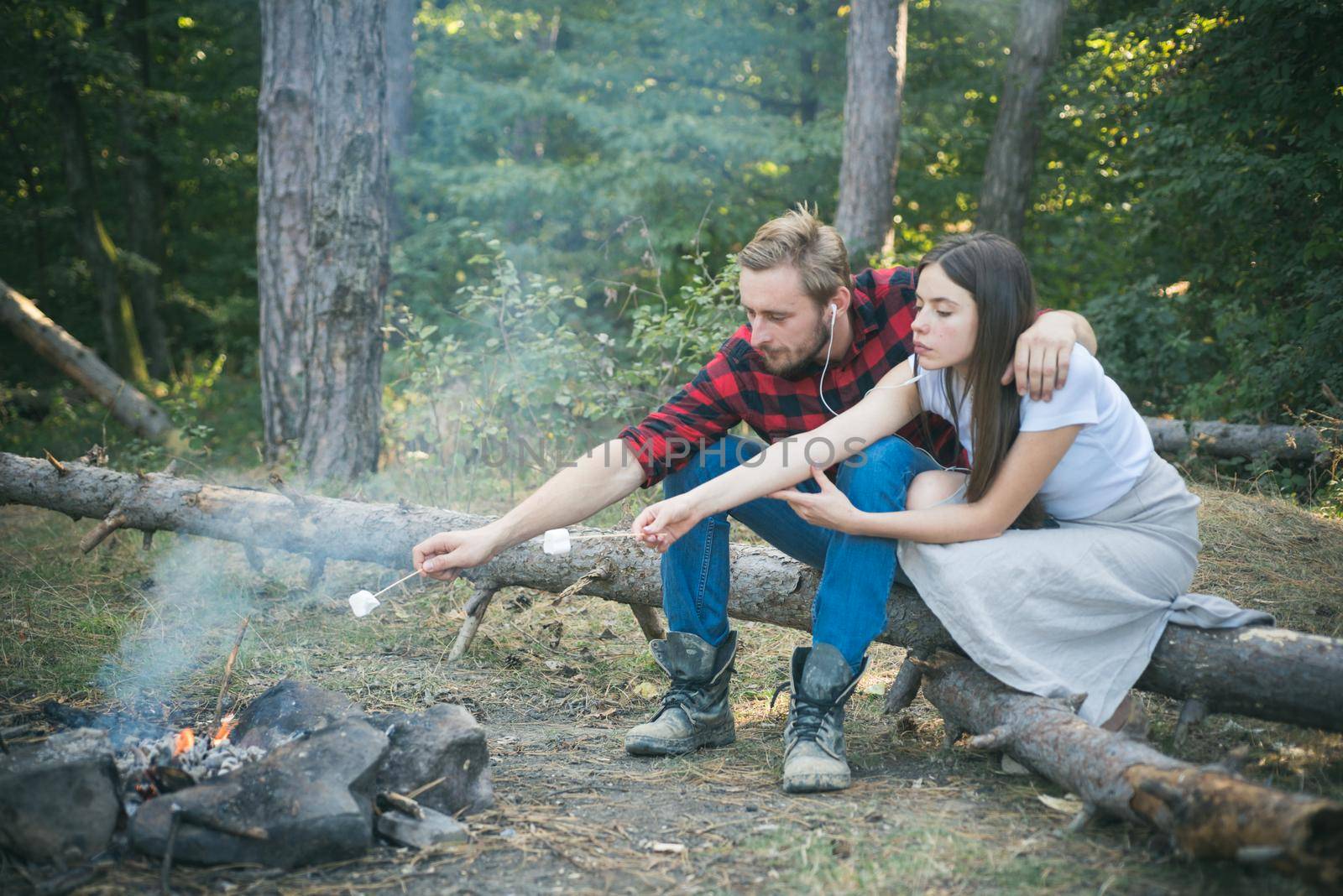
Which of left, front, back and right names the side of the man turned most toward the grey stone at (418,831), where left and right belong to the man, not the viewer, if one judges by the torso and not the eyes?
front

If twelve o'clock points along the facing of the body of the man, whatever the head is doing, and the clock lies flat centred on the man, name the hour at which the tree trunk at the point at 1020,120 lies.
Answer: The tree trunk is roughly at 5 o'clock from the man.

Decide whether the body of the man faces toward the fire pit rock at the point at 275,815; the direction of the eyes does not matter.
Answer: yes

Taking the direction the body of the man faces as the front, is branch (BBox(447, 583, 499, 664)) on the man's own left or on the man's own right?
on the man's own right

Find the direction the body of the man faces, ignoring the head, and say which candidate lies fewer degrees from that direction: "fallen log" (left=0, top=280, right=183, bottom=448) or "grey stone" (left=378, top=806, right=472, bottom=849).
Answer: the grey stone

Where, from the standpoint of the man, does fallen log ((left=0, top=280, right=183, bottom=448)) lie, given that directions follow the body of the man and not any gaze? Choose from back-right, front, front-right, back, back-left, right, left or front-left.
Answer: right

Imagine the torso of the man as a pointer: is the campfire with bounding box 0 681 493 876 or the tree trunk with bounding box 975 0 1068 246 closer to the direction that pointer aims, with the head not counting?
the campfire

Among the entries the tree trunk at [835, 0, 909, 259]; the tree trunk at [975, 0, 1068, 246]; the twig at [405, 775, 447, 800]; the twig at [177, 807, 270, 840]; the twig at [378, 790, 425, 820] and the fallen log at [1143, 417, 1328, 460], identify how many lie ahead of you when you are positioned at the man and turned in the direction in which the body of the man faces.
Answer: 3

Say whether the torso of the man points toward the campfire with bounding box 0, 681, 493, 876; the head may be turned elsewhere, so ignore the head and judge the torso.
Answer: yes

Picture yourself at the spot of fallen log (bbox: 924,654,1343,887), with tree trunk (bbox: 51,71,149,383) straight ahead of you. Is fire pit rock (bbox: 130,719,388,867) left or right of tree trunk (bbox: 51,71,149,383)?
left

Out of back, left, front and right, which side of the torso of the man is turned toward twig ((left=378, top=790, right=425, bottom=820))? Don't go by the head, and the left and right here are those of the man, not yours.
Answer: front

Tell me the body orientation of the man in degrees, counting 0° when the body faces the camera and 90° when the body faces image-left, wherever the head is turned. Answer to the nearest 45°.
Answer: approximately 45°

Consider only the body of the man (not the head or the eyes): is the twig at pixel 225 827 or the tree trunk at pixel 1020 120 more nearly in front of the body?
the twig

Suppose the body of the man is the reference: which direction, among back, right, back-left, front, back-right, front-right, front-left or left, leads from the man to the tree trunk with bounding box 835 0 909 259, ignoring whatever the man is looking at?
back-right

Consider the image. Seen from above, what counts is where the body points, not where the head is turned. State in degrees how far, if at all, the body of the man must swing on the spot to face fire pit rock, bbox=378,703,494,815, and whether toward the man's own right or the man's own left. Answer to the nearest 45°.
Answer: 0° — they already face it
